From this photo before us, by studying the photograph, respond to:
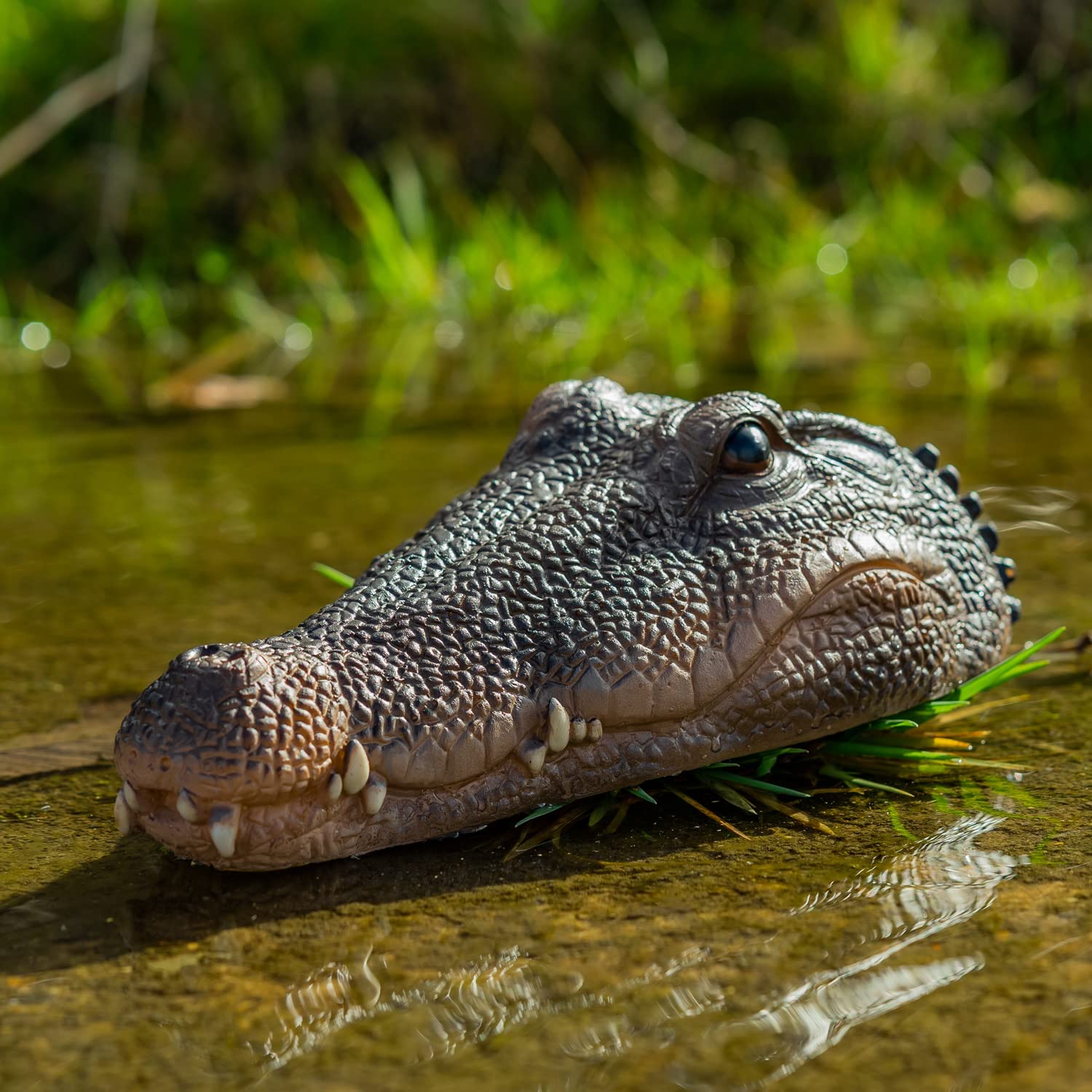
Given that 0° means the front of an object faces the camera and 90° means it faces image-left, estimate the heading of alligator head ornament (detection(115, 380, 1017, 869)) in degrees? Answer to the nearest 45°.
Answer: approximately 45°
